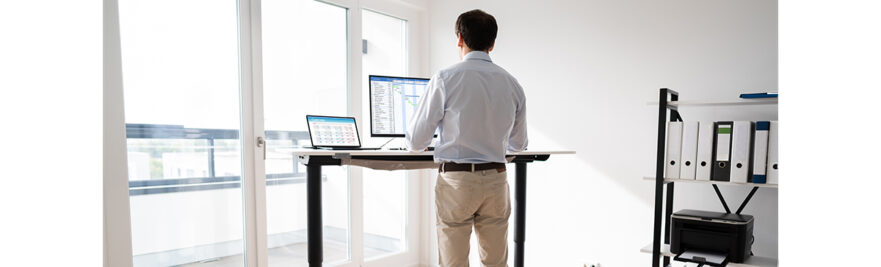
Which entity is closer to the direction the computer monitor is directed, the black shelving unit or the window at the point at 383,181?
the black shelving unit

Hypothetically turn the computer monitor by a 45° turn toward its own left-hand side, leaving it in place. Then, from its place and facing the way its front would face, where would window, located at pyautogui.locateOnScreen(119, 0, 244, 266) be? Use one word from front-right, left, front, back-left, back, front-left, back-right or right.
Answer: back-right

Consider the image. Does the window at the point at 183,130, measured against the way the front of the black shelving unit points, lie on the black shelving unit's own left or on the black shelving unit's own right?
on the black shelving unit's own right

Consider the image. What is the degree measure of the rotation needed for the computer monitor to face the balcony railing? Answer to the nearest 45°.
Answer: approximately 90° to its right

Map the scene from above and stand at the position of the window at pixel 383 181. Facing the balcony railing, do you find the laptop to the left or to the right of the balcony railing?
left

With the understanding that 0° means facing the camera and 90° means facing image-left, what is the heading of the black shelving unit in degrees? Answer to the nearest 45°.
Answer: approximately 0°

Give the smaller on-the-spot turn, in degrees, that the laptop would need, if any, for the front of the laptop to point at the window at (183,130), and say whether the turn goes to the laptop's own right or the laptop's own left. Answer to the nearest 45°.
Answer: approximately 135° to the laptop's own right

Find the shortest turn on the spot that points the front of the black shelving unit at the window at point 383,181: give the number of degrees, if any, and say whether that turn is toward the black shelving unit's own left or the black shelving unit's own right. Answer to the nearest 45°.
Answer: approximately 90° to the black shelving unit's own right

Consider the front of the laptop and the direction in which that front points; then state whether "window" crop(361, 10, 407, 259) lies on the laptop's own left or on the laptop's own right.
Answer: on the laptop's own left

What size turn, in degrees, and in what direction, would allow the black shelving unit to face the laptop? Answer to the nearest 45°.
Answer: approximately 45° to its right
